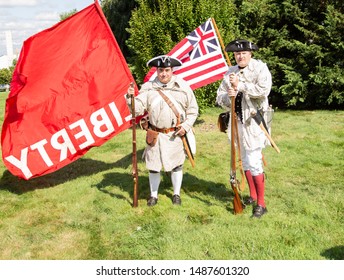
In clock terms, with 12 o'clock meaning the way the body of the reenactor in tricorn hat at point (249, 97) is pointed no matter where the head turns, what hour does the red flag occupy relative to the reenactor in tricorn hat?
The red flag is roughly at 2 o'clock from the reenactor in tricorn hat.

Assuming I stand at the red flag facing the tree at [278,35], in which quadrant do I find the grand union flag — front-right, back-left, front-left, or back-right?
front-right

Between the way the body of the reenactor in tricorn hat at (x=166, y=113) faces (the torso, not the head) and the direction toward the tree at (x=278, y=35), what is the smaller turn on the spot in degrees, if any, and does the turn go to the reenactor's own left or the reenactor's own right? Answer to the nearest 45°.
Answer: approximately 135° to the reenactor's own left

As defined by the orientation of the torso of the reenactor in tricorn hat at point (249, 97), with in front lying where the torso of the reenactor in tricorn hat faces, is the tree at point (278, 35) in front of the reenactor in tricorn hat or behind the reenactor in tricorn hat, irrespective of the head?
behind

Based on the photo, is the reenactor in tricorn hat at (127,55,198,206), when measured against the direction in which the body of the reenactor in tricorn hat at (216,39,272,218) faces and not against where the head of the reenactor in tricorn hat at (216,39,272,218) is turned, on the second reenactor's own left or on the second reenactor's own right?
on the second reenactor's own right

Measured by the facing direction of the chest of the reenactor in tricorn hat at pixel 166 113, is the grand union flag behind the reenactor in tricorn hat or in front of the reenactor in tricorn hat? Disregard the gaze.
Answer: behind

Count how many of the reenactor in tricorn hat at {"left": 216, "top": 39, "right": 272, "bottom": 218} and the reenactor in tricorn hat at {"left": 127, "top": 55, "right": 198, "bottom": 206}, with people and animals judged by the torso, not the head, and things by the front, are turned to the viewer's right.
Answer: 0

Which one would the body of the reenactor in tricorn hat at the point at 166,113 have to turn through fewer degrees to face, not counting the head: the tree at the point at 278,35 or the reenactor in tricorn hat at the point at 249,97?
the reenactor in tricorn hat

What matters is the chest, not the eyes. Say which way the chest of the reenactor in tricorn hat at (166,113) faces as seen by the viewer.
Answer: toward the camera

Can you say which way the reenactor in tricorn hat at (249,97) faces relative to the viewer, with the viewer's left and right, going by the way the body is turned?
facing the viewer and to the left of the viewer
